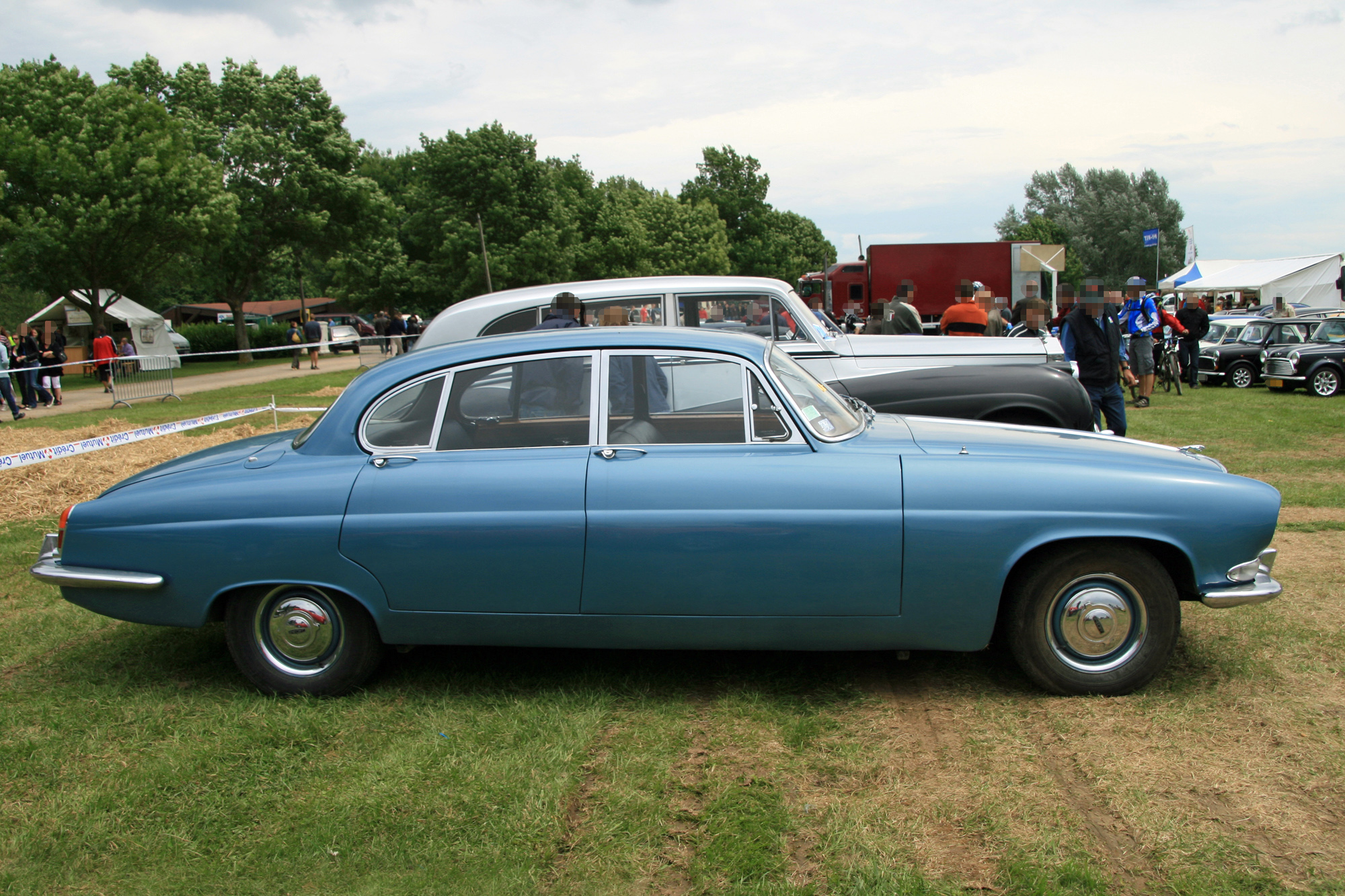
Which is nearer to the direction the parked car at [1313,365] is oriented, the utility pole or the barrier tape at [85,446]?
the barrier tape

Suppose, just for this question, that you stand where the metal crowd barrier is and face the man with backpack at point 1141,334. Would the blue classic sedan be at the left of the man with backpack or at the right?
right

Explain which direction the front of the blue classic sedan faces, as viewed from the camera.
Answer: facing to the right of the viewer

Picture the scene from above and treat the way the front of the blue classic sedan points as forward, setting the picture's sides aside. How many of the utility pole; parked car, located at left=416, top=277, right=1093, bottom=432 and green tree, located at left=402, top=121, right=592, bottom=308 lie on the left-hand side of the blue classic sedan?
3

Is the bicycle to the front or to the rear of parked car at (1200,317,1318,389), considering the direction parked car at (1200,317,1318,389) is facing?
to the front

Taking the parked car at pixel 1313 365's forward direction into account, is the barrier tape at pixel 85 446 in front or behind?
in front

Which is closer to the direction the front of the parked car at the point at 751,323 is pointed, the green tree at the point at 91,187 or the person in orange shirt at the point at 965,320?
the person in orange shirt
